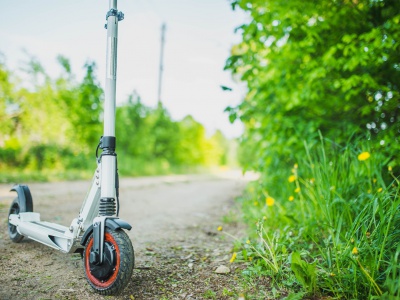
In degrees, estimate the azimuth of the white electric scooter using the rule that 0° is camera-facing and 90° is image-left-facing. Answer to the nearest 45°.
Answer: approximately 315°

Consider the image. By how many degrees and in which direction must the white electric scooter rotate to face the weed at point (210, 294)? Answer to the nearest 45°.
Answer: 0° — it already faces it
